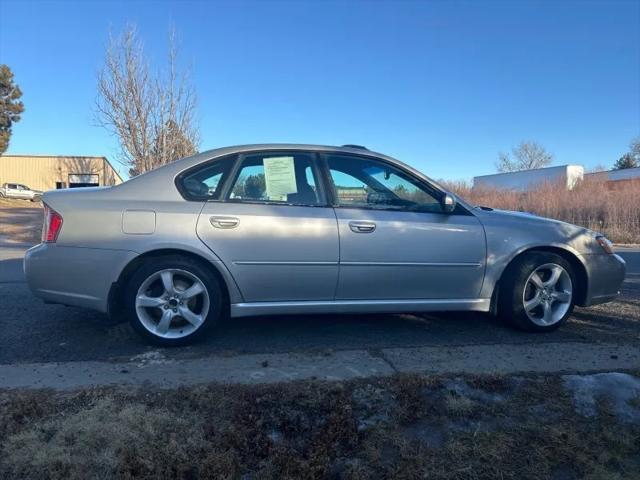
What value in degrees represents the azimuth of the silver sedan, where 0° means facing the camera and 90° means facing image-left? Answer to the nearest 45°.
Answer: approximately 270°

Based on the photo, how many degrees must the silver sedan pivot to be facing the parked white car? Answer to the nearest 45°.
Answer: approximately 135° to its left

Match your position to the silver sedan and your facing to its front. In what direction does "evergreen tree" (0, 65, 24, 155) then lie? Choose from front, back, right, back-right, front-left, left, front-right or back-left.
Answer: back-left

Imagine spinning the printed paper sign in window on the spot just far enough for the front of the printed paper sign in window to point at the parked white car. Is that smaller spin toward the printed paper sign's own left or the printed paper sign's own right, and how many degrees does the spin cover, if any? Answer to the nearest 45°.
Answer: approximately 135° to the printed paper sign's own right

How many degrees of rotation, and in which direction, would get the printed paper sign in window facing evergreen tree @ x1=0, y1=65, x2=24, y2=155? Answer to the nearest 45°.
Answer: approximately 135° to its right

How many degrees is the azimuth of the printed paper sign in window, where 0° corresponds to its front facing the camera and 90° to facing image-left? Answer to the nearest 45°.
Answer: approximately 0°
